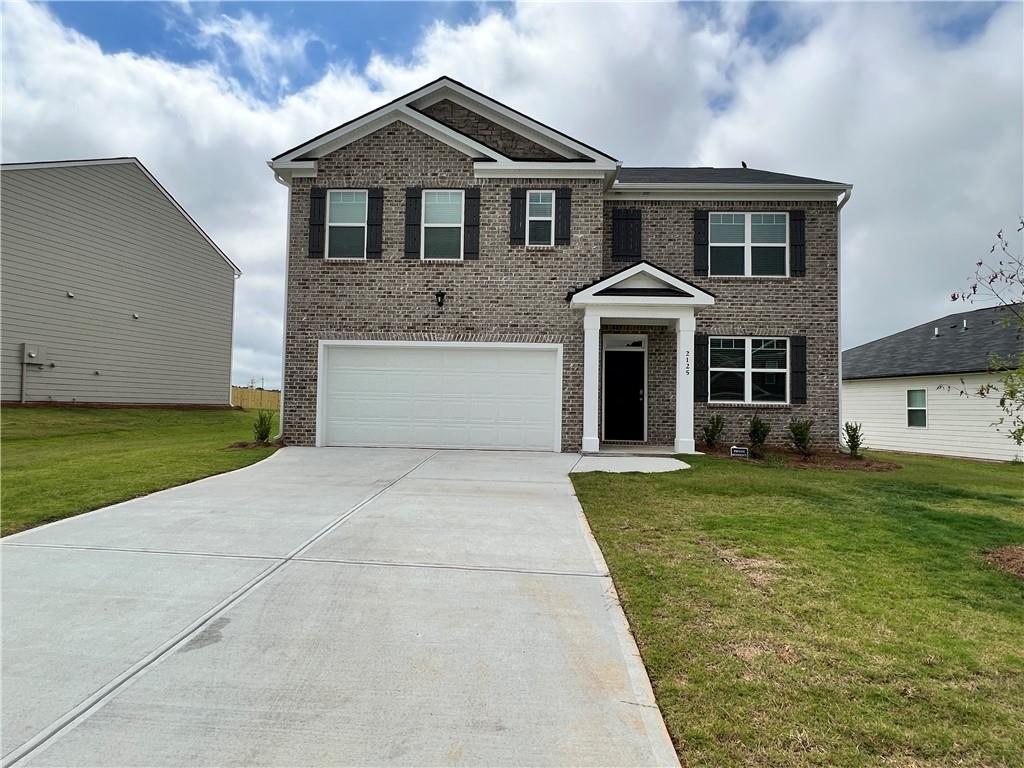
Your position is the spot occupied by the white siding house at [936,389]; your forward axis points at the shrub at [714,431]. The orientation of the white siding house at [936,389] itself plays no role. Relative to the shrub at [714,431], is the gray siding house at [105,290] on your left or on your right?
right

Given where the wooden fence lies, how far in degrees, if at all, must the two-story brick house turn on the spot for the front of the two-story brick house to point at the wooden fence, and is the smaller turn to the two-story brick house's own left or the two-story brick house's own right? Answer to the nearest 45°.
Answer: approximately 135° to the two-story brick house's own right

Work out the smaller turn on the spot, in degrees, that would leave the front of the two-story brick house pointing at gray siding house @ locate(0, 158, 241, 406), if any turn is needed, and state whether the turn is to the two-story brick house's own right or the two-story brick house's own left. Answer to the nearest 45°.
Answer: approximately 90° to the two-story brick house's own right

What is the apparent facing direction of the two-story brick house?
toward the camera

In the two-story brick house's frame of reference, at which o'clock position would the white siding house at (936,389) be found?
The white siding house is roughly at 8 o'clock from the two-story brick house.

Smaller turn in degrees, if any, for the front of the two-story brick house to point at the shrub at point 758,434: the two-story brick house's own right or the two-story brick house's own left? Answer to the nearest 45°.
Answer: approximately 90° to the two-story brick house's own left
